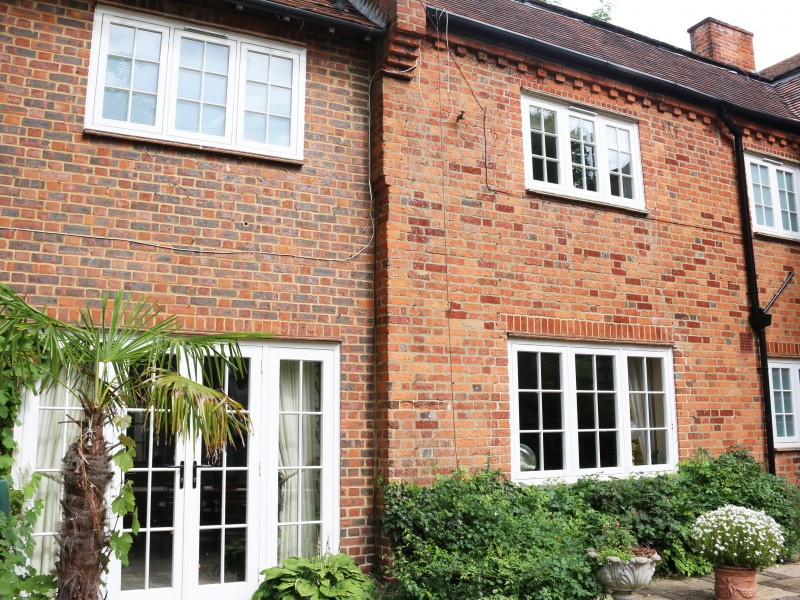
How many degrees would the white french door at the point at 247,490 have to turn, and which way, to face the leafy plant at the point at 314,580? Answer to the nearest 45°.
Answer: approximately 45° to its left

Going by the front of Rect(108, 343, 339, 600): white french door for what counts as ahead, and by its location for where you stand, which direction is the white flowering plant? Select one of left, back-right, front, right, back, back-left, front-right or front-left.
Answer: left

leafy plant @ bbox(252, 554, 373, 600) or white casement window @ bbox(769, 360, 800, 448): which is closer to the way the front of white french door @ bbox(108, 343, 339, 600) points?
the leafy plant

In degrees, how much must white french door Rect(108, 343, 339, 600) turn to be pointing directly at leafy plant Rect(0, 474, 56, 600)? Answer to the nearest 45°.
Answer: approximately 45° to its right

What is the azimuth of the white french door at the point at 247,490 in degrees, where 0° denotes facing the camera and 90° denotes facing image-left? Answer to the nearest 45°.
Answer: approximately 0°

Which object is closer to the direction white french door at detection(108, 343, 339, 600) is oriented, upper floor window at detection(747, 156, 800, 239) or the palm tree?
the palm tree

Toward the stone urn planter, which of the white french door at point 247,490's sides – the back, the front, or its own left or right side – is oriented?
left

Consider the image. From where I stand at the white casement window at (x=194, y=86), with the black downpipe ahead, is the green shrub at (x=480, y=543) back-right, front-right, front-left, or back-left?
front-right

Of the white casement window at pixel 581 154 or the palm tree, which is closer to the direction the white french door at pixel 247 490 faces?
the palm tree

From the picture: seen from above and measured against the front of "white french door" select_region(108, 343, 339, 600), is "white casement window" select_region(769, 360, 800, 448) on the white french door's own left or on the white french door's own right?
on the white french door's own left

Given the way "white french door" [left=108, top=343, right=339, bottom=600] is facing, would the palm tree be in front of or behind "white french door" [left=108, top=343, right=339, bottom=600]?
in front
